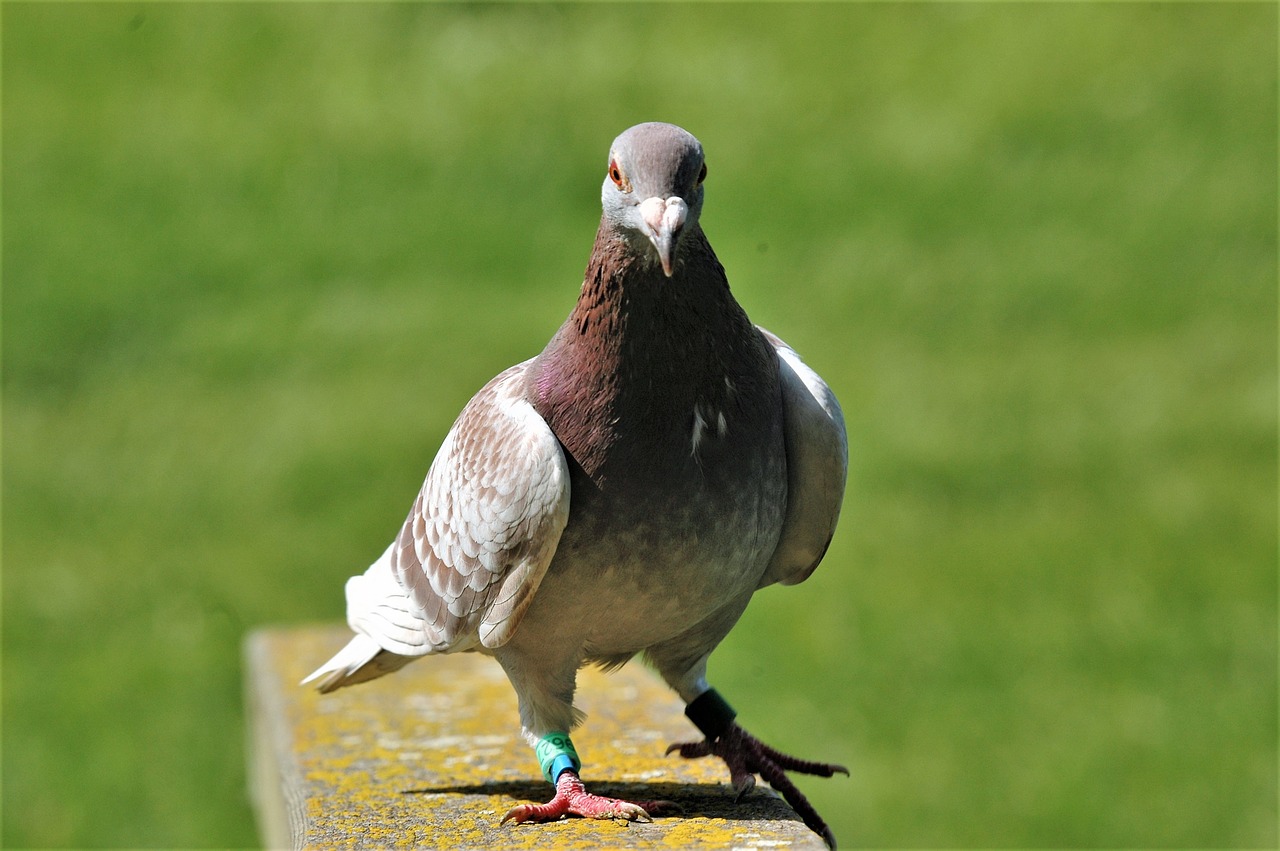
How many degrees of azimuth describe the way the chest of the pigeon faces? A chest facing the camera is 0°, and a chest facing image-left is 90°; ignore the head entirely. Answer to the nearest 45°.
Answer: approximately 315°
